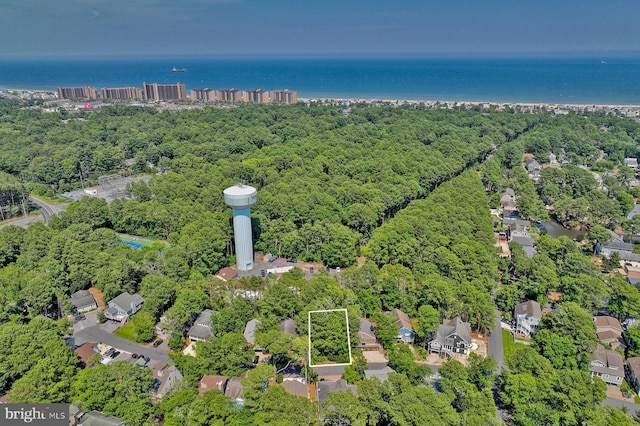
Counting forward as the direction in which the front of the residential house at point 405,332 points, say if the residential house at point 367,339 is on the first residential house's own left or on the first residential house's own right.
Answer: on the first residential house's own right

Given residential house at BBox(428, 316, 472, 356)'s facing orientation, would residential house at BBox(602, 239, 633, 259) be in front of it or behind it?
behind

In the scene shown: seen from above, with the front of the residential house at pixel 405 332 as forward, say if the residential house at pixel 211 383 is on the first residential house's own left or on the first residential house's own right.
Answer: on the first residential house's own right

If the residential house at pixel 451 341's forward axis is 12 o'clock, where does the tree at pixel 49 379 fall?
The tree is roughly at 2 o'clock from the residential house.

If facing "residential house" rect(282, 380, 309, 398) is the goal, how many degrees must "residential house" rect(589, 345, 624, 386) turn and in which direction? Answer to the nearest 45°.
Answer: approximately 45° to its right

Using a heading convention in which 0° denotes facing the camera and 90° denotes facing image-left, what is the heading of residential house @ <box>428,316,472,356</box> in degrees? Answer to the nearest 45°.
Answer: approximately 0°

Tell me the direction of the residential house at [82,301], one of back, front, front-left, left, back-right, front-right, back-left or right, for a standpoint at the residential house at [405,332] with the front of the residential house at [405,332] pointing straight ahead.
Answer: right

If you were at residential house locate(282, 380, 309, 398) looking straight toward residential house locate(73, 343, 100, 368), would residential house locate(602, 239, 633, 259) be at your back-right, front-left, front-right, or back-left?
back-right
